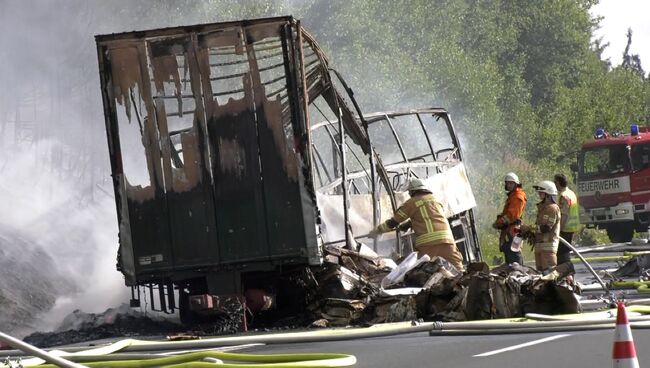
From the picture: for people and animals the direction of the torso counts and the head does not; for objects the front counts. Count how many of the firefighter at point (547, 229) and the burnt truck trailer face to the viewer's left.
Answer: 1

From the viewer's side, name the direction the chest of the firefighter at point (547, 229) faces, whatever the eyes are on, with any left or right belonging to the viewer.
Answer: facing to the left of the viewer

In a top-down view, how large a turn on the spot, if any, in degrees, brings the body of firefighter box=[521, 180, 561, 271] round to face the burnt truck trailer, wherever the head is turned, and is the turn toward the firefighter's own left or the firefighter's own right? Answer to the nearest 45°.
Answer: approximately 45° to the firefighter's own left

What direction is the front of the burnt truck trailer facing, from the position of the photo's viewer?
facing away from the viewer and to the right of the viewer

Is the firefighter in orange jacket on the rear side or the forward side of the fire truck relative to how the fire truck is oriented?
on the forward side

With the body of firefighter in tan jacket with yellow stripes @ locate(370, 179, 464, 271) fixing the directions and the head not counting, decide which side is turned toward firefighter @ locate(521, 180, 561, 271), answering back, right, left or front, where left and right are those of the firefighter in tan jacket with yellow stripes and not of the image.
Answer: right

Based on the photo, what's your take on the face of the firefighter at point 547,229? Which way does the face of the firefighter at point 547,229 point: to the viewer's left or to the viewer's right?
to the viewer's left

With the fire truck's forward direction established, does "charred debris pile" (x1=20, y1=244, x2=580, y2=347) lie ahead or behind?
ahead
